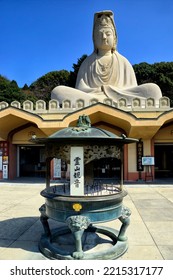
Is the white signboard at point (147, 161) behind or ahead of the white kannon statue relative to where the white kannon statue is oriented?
ahead

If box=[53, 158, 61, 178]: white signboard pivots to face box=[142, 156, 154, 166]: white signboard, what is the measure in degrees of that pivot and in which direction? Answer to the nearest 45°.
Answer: approximately 90° to its left

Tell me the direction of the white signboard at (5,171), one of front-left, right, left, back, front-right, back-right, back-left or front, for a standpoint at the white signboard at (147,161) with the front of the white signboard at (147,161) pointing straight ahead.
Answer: right

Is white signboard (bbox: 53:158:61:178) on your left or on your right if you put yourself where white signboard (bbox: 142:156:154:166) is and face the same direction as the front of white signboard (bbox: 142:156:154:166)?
on your right

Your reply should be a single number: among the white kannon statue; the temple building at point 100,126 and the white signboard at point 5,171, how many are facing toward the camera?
3

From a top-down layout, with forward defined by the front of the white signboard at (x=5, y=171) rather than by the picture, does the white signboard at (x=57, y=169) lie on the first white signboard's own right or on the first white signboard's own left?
on the first white signboard's own left

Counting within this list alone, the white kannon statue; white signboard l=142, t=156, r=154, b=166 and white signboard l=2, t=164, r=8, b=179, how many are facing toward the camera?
3

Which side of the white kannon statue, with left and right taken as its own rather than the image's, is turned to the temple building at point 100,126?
front
